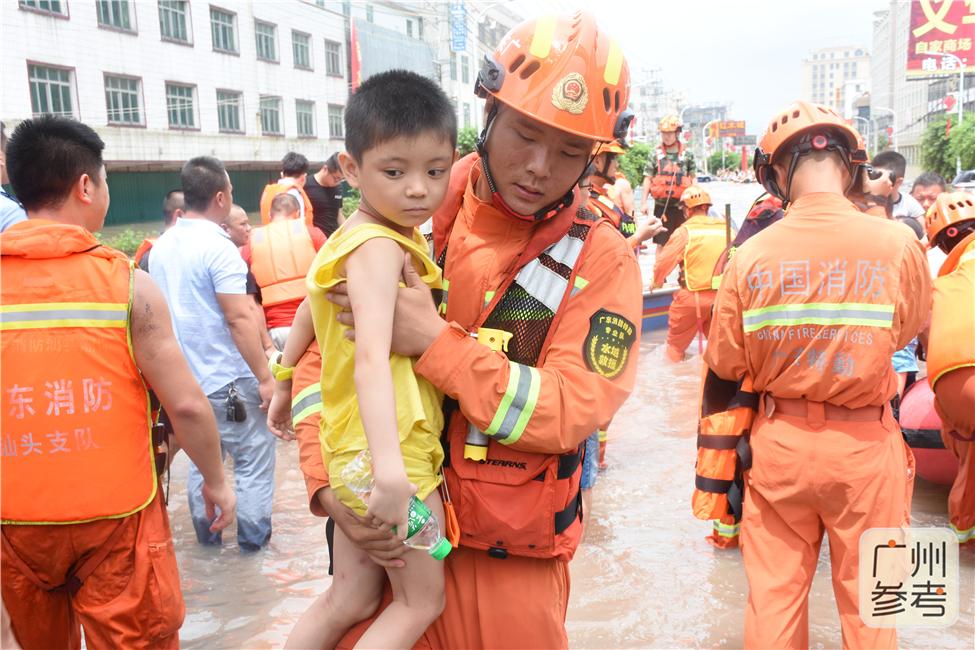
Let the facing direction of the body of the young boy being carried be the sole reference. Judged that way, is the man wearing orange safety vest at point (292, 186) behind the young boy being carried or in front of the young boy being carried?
behind

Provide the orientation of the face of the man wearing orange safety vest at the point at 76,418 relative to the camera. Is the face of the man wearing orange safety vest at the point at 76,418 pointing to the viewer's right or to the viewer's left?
to the viewer's right

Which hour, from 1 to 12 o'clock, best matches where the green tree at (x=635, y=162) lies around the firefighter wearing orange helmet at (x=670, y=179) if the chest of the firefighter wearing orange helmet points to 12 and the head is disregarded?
The green tree is roughly at 6 o'clock from the firefighter wearing orange helmet.

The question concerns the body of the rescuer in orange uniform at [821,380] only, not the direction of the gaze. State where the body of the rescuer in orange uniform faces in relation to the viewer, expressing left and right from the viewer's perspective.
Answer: facing away from the viewer

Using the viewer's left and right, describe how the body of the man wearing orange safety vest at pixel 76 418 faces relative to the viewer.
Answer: facing away from the viewer

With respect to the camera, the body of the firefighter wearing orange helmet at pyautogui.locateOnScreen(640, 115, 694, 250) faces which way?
toward the camera

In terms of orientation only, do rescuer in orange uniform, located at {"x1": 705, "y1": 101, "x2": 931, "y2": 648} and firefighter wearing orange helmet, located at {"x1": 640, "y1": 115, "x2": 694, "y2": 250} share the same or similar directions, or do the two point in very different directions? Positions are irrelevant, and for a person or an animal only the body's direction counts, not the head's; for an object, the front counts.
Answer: very different directions

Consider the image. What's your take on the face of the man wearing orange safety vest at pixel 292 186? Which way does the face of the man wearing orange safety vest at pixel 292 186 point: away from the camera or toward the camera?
away from the camera

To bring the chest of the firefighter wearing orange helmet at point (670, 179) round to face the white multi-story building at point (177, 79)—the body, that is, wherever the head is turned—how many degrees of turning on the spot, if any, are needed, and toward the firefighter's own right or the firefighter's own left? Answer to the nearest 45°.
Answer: approximately 135° to the firefighter's own right

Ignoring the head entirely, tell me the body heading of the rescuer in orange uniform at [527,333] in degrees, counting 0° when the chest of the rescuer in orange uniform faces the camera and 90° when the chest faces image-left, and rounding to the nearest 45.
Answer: approximately 45°

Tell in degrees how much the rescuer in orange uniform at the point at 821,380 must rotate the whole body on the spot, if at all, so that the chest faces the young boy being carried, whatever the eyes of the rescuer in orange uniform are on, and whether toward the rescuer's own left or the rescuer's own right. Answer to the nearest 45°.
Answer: approximately 135° to the rescuer's own left

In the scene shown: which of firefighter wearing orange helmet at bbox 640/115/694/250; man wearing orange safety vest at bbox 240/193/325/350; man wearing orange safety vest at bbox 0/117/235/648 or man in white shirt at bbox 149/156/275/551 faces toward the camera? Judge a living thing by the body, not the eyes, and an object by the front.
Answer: the firefighter wearing orange helmet
